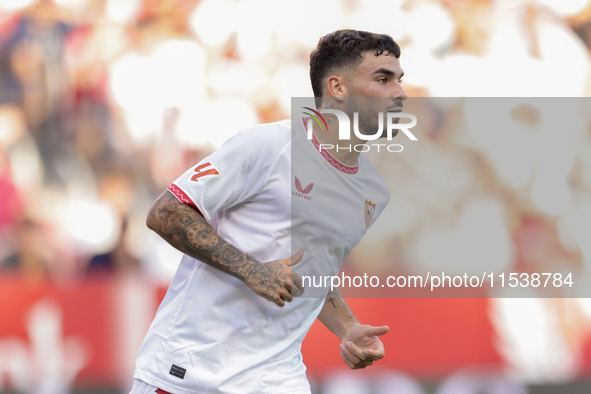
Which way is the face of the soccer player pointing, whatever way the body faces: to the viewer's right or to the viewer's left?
to the viewer's right
